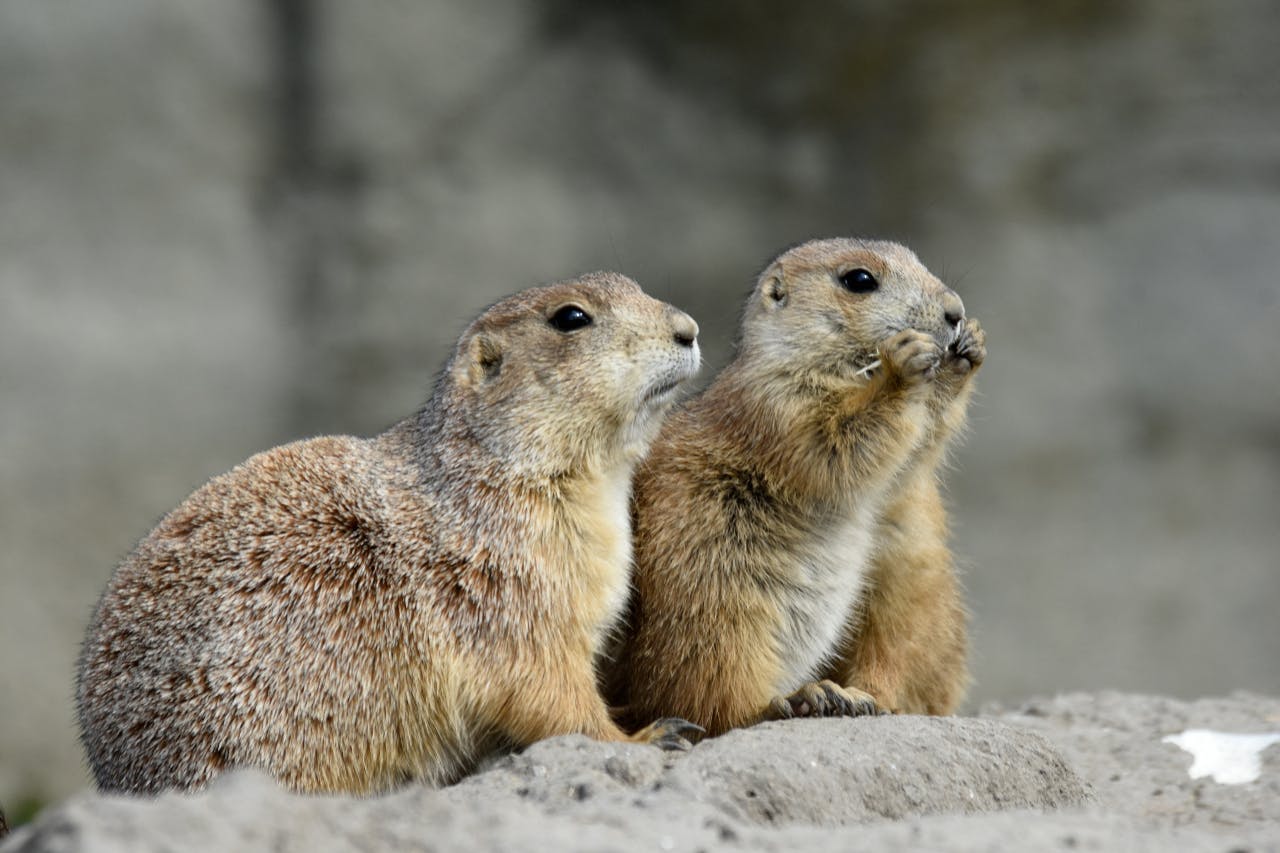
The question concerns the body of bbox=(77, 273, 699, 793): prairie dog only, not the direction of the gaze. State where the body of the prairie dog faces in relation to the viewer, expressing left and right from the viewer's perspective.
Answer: facing to the right of the viewer

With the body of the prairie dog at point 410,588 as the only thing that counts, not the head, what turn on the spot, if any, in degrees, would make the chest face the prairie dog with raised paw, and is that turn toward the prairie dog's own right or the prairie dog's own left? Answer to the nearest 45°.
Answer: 0° — it already faces it

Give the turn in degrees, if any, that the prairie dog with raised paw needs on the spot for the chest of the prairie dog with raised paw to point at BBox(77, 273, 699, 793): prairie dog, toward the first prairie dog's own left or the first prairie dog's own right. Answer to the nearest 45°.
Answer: approximately 135° to the first prairie dog's own right

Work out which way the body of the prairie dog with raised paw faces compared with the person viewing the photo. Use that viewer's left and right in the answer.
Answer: facing the viewer and to the right of the viewer

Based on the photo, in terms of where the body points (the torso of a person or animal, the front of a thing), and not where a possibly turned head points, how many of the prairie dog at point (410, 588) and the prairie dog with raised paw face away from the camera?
0
